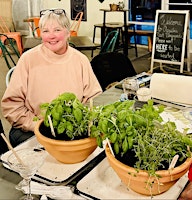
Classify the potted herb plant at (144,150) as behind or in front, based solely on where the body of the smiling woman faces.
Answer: in front

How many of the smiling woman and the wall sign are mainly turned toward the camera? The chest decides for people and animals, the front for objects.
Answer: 2

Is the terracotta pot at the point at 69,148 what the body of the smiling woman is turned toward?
yes

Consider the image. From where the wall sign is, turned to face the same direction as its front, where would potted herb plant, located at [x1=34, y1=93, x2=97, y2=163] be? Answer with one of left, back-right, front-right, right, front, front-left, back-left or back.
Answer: front

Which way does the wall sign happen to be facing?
toward the camera

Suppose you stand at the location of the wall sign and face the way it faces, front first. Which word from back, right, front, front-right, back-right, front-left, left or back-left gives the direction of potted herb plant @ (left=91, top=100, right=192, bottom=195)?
front

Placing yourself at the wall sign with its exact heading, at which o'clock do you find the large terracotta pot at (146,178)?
The large terracotta pot is roughly at 12 o'clock from the wall sign.

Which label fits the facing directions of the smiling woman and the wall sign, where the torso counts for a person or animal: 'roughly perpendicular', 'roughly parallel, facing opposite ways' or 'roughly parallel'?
roughly parallel

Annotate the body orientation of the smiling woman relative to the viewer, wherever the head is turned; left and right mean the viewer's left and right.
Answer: facing the viewer

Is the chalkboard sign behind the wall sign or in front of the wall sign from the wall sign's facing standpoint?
in front

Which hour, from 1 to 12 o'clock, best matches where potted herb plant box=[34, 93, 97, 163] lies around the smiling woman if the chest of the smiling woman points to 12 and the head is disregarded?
The potted herb plant is roughly at 12 o'clock from the smiling woman.

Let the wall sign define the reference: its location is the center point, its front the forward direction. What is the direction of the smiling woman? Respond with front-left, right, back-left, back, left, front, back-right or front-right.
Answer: front

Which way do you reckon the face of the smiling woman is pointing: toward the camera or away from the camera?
toward the camera
